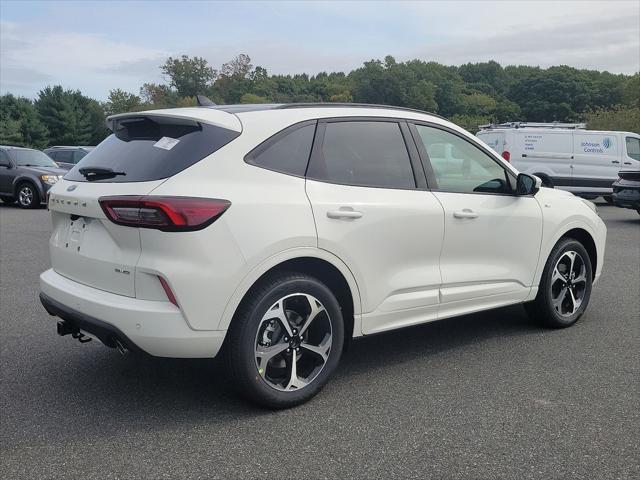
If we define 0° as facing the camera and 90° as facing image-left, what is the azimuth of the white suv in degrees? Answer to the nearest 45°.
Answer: approximately 225°

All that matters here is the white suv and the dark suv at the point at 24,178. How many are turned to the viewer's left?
0

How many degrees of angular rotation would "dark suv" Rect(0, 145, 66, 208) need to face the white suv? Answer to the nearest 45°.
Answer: approximately 45° to its right

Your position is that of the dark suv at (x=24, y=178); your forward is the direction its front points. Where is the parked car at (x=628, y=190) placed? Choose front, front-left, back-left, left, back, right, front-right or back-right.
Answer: front

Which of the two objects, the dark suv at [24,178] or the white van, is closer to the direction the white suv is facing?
the white van

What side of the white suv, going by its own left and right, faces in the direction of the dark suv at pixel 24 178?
left

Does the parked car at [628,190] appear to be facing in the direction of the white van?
no

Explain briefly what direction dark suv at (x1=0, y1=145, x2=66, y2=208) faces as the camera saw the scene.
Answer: facing the viewer and to the right of the viewer
